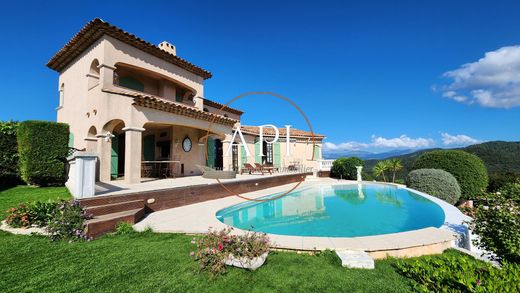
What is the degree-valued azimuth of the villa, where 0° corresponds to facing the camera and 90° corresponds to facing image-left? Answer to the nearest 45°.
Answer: approximately 315°

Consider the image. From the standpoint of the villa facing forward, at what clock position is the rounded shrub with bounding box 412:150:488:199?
The rounded shrub is roughly at 11 o'clock from the villa.

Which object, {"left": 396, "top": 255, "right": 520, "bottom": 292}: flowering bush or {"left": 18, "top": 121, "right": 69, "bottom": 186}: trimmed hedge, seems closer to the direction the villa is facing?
the flowering bush

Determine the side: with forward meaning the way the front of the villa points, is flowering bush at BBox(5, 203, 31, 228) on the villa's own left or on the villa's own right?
on the villa's own right

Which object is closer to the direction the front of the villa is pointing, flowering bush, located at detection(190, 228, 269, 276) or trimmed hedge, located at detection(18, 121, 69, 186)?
the flowering bush

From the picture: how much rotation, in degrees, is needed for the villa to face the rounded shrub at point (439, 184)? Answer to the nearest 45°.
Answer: approximately 45° to its left

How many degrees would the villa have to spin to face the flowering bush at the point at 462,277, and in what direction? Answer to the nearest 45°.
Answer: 0° — it already faces it

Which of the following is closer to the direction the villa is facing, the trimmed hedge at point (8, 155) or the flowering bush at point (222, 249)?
the flowering bush

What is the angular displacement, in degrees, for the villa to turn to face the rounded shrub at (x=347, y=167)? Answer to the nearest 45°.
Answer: approximately 45° to its left
